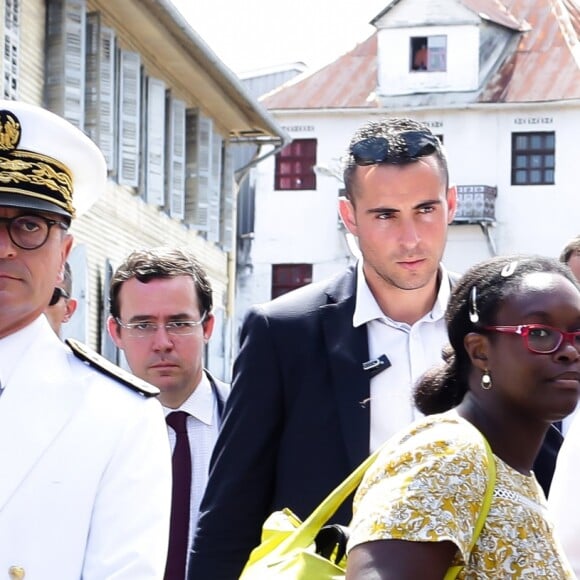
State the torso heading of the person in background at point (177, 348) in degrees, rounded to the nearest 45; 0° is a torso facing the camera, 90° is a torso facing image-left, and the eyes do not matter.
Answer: approximately 0°

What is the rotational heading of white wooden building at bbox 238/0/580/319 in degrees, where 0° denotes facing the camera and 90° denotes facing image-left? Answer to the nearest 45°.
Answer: approximately 0°

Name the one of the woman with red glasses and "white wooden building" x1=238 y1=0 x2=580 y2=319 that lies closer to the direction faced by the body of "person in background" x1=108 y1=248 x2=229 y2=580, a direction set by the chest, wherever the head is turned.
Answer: the woman with red glasses

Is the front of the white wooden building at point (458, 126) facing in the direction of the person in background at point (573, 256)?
yes

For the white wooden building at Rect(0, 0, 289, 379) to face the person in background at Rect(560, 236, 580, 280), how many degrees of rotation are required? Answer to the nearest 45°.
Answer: approximately 45° to its right

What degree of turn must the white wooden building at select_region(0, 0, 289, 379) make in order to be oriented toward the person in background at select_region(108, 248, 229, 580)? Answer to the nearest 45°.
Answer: approximately 45° to its right

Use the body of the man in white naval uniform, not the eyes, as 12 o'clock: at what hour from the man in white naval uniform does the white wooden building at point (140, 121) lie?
The white wooden building is roughly at 6 o'clock from the man in white naval uniform.

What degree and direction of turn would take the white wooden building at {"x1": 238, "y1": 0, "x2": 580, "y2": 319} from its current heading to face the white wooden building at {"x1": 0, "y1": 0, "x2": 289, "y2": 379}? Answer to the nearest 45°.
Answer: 0° — it already faces it

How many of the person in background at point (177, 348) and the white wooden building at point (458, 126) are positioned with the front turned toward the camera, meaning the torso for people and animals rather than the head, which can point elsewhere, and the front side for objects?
2

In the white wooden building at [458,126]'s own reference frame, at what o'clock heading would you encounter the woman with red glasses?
The woman with red glasses is roughly at 12 o'clock from the white wooden building.

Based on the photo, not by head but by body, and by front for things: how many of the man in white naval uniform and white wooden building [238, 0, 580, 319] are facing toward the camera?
2
